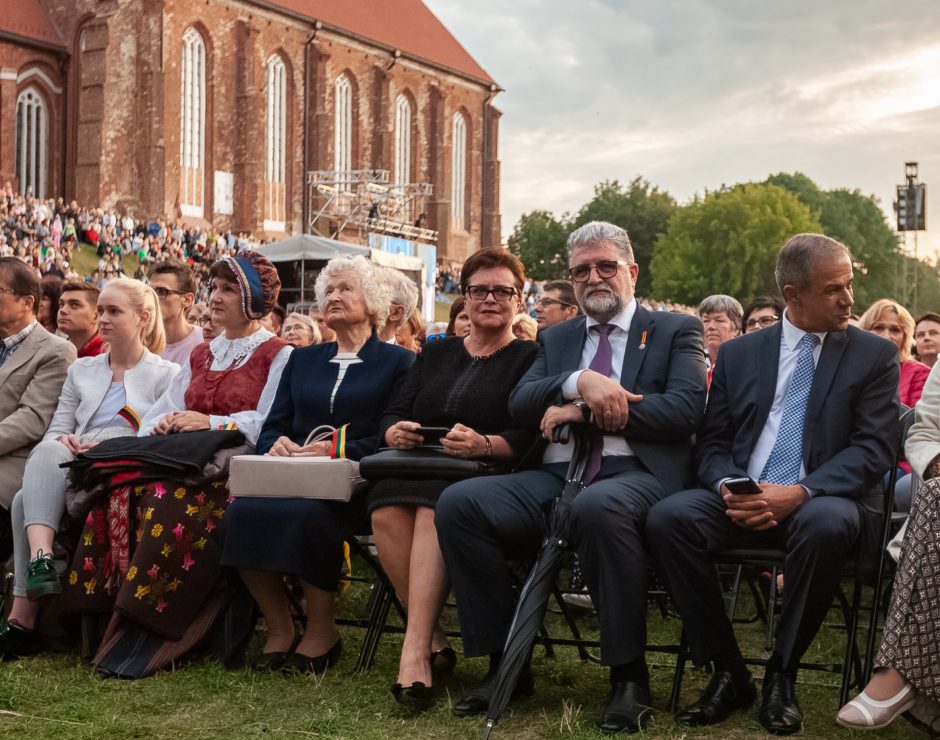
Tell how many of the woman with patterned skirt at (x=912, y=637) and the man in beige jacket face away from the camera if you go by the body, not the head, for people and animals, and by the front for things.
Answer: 0

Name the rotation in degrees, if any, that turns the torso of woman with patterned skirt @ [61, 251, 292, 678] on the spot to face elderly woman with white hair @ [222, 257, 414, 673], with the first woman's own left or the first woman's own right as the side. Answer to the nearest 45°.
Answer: approximately 135° to the first woman's own left

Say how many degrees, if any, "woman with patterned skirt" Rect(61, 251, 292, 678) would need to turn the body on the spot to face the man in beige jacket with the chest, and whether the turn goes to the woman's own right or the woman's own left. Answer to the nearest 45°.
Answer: approximately 90° to the woman's own right

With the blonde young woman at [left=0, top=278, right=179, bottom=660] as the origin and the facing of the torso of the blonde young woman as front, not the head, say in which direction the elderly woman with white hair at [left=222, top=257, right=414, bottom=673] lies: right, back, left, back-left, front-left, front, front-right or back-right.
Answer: left

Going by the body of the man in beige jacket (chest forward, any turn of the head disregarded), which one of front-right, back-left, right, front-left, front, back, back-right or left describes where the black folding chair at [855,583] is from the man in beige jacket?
left

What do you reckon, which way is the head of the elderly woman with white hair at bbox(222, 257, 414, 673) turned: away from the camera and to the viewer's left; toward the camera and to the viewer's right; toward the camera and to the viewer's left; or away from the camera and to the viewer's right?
toward the camera and to the viewer's left

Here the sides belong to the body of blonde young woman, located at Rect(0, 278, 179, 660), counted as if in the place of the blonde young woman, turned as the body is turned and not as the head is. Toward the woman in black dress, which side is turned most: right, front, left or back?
left

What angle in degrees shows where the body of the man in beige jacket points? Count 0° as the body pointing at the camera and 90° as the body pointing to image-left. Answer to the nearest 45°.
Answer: approximately 45°

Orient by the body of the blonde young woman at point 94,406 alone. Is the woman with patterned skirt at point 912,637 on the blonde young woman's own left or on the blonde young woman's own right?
on the blonde young woman's own left

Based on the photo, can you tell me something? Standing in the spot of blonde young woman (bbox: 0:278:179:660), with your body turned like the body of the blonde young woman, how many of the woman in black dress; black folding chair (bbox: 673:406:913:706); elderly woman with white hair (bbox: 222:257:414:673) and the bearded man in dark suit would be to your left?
4

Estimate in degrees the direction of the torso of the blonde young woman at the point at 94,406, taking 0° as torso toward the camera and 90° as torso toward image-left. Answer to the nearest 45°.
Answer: approximately 45°

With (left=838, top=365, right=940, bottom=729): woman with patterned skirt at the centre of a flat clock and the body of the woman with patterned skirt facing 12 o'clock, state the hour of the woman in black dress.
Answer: The woman in black dress is roughly at 2 o'clock from the woman with patterned skirt.

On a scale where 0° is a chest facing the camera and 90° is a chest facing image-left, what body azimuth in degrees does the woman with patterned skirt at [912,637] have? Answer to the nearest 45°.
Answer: approximately 45°

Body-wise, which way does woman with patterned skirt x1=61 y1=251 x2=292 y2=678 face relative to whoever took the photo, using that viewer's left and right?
facing the viewer and to the left of the viewer

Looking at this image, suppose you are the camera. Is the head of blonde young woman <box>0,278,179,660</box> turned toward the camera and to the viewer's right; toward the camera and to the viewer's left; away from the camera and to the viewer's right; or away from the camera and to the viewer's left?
toward the camera and to the viewer's left
